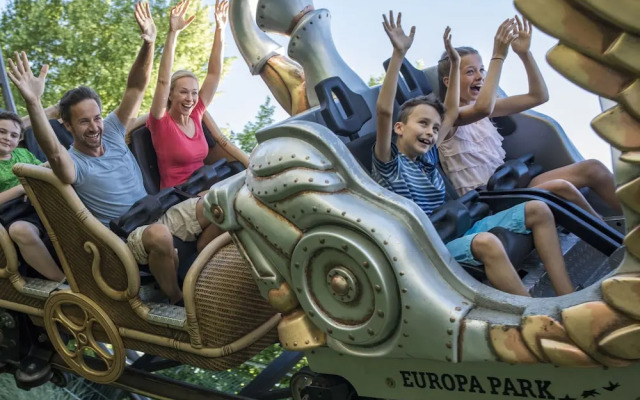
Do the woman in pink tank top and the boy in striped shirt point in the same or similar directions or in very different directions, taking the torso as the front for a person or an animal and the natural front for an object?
same or similar directions

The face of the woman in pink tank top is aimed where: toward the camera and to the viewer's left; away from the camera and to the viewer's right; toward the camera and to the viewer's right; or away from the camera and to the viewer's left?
toward the camera and to the viewer's right

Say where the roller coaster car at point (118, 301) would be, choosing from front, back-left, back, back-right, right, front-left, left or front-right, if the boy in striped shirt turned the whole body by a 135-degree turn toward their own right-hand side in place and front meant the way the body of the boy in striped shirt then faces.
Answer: front

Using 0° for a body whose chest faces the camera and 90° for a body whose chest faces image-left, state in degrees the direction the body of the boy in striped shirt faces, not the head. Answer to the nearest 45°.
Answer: approximately 315°

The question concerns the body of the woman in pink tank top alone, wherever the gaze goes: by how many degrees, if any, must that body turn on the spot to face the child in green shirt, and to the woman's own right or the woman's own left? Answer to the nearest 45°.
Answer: approximately 135° to the woman's own right

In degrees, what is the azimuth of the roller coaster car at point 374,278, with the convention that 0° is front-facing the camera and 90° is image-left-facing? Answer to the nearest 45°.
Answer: approximately 315°
